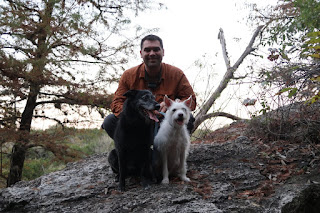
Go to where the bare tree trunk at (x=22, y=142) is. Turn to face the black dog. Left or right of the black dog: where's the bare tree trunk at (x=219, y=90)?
left

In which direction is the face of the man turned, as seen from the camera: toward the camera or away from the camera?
toward the camera

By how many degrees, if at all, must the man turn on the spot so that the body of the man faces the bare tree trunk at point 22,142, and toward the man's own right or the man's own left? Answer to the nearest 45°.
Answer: approximately 135° to the man's own right

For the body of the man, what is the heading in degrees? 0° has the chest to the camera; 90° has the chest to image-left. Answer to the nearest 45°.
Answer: approximately 0°

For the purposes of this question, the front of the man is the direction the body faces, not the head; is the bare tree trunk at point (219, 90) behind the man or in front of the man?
behind
